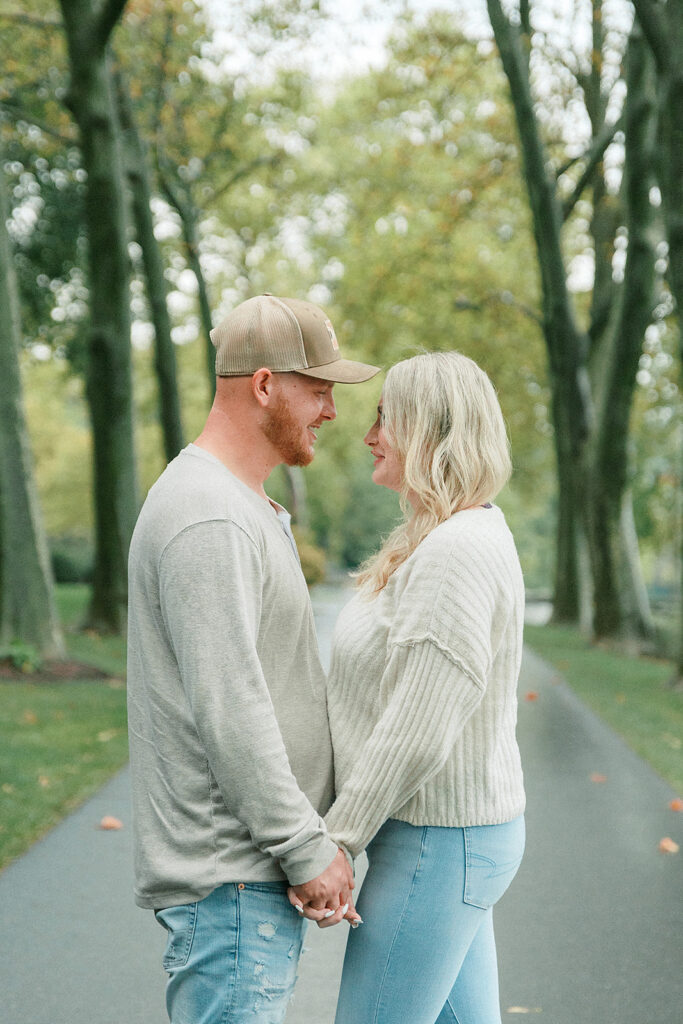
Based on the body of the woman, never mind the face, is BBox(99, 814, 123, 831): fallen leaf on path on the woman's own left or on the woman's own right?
on the woman's own right

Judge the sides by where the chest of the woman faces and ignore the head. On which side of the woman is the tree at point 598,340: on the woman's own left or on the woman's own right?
on the woman's own right

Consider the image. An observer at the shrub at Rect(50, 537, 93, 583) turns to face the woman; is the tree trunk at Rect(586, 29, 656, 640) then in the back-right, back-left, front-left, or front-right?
front-left

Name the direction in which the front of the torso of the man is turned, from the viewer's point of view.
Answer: to the viewer's right

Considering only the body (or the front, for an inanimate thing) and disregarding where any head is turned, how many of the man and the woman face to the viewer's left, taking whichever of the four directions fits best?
1

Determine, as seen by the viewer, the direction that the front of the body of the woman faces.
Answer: to the viewer's left

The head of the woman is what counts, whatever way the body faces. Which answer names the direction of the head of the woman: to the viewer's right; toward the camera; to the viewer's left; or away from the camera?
to the viewer's left

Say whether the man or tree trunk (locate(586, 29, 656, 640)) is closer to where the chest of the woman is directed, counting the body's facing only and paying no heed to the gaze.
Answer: the man

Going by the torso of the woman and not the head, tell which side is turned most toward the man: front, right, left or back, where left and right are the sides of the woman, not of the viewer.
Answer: front

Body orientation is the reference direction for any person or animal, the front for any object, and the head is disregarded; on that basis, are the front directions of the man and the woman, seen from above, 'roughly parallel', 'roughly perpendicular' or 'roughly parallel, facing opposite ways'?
roughly parallel, facing opposite ways
